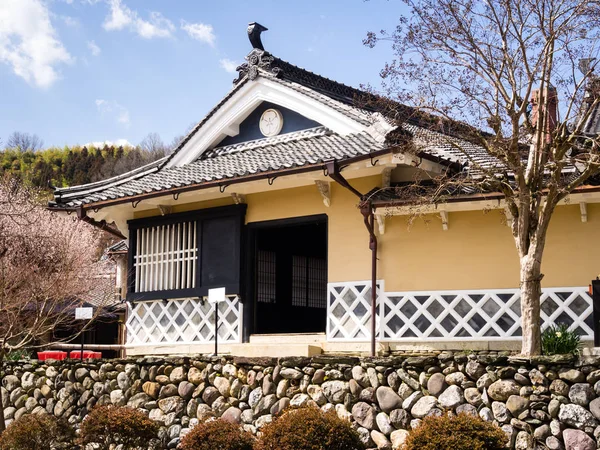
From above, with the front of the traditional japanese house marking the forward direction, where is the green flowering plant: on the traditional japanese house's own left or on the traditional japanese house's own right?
on the traditional japanese house's own left

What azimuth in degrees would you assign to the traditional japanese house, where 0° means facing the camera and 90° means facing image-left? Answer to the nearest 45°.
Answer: approximately 45°

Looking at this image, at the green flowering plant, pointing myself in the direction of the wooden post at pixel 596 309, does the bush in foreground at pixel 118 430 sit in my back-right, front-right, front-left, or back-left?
back-right

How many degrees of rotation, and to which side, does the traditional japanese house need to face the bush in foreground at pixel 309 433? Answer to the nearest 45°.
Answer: approximately 45° to its left

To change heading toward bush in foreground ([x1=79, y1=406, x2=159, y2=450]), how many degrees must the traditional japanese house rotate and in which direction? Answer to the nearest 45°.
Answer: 0° — it already faces it

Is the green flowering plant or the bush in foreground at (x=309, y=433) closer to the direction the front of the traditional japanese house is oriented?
the bush in foreground

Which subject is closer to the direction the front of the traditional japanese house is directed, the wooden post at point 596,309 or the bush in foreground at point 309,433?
the bush in foreground

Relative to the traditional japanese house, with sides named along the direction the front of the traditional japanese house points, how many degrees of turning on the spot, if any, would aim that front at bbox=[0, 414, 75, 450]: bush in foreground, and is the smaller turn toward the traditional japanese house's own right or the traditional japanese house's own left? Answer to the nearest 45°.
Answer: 0° — it already faces it
